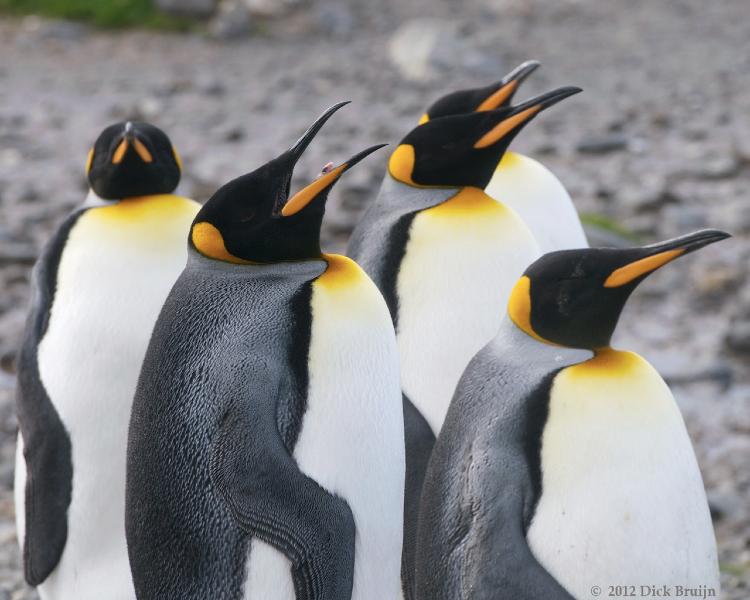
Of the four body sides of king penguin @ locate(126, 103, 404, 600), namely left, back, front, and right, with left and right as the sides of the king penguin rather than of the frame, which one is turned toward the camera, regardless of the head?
right

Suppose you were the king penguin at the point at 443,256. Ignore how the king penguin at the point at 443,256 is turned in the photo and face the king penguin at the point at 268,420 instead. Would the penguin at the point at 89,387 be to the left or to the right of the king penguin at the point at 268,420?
right

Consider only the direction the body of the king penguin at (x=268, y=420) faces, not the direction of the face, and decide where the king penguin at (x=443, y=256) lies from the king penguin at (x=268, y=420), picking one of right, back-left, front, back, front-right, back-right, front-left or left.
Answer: front-left

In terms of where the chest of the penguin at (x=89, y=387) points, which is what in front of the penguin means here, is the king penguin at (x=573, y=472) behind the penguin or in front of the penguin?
in front

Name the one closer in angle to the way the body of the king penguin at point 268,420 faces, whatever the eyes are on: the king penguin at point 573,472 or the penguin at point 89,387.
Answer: the king penguin

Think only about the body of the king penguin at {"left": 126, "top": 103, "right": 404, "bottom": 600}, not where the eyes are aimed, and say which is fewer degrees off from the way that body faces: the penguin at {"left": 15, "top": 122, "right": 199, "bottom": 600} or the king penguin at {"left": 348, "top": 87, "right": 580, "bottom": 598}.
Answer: the king penguin

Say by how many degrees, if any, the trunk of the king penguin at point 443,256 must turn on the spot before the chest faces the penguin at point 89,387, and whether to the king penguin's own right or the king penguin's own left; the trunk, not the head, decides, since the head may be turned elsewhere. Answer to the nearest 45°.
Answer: approximately 135° to the king penguin's own right

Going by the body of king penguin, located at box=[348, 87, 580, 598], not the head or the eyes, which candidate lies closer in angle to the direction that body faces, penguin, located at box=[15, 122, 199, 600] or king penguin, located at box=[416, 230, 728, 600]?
the king penguin

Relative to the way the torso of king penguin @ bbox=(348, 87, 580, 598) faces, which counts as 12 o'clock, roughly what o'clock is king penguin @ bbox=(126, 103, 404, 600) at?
king penguin @ bbox=(126, 103, 404, 600) is roughly at 2 o'clock from king penguin @ bbox=(348, 87, 580, 598).

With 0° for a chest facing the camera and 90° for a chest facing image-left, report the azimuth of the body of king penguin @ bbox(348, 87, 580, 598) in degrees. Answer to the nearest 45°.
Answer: approximately 315°

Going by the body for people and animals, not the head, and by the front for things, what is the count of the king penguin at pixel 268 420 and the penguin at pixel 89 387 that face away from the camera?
0

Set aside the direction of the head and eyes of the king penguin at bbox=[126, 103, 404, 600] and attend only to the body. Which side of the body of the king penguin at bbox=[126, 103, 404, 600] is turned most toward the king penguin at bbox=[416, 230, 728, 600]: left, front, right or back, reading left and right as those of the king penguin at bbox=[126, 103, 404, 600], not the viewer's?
front
